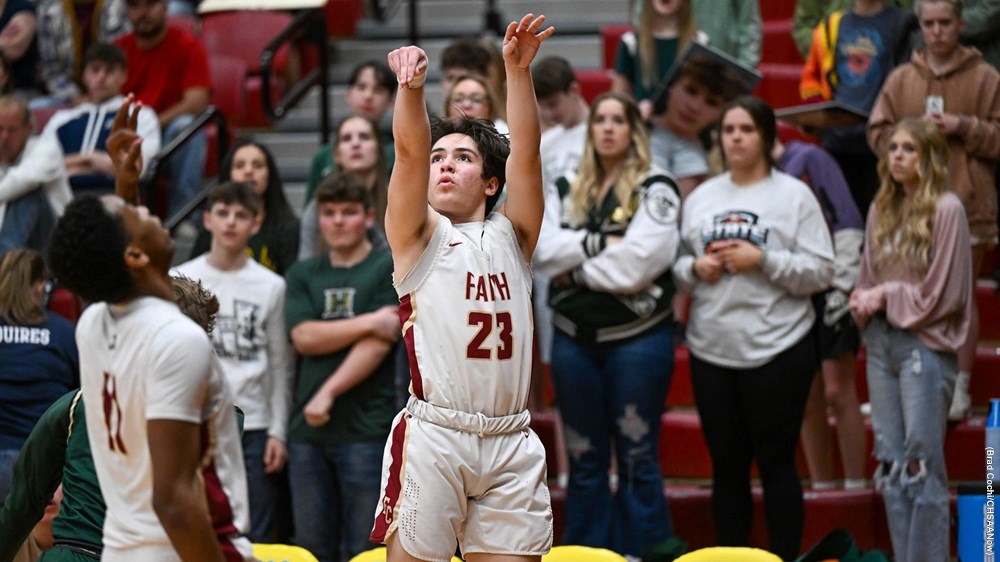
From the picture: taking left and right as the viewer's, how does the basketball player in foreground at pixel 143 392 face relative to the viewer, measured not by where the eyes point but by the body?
facing away from the viewer and to the right of the viewer

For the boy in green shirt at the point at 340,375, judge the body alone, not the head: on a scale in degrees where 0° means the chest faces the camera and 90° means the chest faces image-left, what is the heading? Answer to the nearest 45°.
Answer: approximately 0°

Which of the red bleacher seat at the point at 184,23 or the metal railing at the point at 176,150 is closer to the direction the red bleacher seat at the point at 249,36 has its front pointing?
the metal railing

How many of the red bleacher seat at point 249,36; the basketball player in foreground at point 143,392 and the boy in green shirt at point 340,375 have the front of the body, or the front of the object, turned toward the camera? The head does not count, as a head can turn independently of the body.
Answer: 2

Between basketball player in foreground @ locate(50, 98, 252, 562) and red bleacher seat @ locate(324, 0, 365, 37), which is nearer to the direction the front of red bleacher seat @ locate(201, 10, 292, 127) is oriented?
the basketball player in foreground

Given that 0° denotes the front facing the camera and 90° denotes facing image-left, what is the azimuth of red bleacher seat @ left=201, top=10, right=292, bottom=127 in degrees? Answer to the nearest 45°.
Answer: approximately 0°

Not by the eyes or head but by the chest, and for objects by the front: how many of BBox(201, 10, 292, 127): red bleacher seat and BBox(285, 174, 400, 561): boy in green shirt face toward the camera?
2
